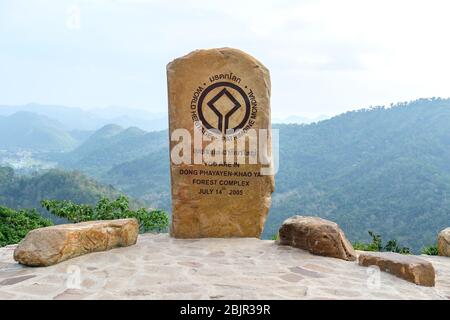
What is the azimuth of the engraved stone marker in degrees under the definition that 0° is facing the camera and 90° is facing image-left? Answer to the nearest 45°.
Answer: approximately 0°

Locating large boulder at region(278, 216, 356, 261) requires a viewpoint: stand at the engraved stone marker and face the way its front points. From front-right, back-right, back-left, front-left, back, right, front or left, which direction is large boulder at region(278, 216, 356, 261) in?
front-left

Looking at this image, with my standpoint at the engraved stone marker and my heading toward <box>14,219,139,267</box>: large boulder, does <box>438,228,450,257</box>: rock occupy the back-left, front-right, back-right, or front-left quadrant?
back-left

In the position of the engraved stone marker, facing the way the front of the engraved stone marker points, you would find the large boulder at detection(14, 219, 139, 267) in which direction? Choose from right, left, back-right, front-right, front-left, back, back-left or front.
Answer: front-right

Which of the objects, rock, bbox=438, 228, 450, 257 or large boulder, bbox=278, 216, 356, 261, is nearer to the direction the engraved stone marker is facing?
the large boulder

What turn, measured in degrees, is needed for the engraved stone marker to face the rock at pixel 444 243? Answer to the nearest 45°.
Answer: approximately 90° to its left
